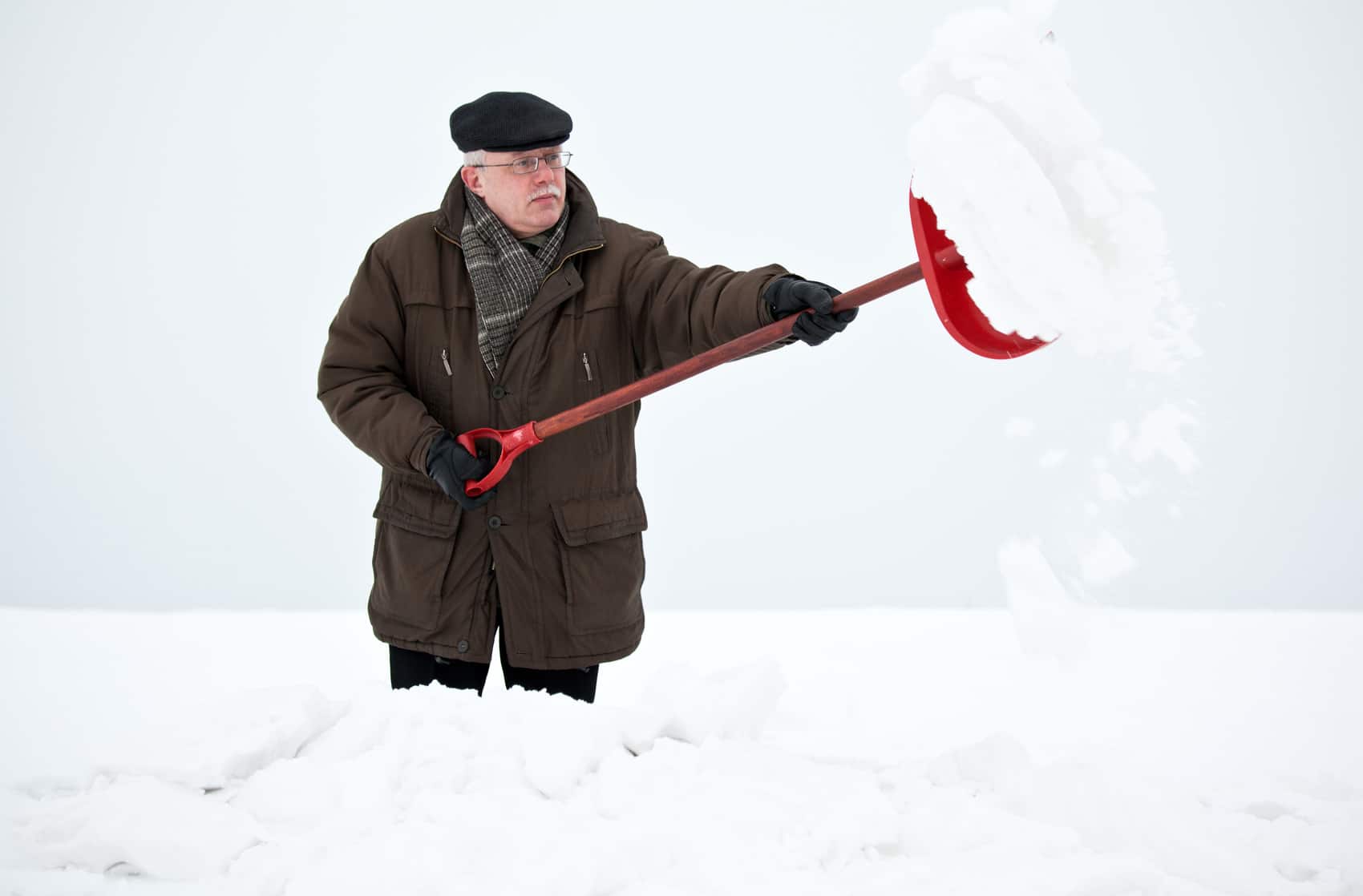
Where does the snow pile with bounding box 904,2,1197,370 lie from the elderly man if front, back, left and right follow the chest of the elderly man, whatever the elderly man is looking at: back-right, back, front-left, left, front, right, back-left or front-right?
front-left

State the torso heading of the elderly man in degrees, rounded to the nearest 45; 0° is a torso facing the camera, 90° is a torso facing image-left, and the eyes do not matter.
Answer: approximately 0°

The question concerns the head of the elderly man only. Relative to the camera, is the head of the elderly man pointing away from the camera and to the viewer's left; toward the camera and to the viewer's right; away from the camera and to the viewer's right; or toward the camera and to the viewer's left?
toward the camera and to the viewer's right
